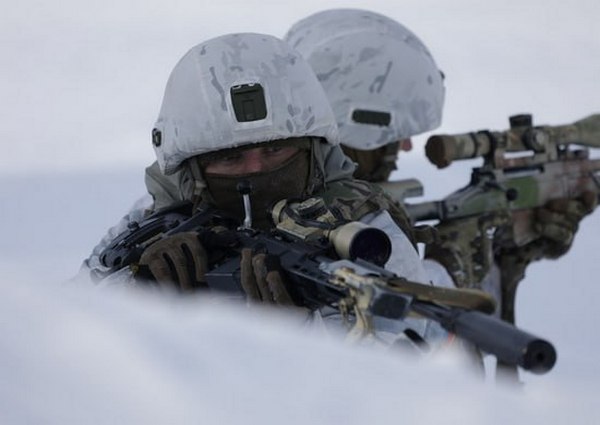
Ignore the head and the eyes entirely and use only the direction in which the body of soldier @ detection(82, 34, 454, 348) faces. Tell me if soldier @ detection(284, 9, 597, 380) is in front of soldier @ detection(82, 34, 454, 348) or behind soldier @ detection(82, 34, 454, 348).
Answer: behind

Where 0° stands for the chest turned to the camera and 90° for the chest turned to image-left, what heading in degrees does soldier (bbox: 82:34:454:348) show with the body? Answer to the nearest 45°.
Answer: approximately 0°

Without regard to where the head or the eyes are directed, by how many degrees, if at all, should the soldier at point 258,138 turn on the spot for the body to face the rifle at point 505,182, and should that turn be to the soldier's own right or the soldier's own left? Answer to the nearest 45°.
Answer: approximately 135° to the soldier's own left
